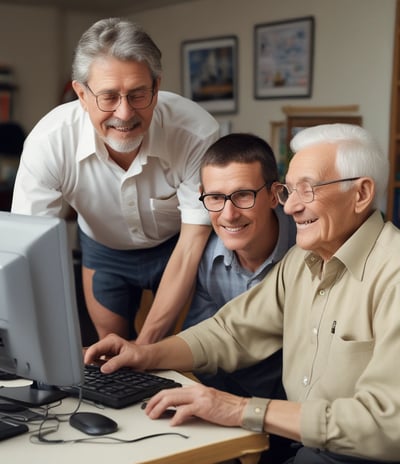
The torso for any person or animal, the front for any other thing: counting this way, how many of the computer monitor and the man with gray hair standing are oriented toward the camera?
1

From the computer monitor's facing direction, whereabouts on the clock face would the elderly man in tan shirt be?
The elderly man in tan shirt is roughly at 1 o'clock from the computer monitor.

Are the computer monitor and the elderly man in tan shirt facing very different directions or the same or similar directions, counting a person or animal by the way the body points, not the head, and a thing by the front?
very different directions

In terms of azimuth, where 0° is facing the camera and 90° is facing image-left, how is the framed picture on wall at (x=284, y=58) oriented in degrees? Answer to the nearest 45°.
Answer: approximately 45°

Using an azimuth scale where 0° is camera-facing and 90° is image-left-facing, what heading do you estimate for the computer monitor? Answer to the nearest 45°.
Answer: approximately 225°

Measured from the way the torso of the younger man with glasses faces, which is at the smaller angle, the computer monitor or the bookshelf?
the computer monitor

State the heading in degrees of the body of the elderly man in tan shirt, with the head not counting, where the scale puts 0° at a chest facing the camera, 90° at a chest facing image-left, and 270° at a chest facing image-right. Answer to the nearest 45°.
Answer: approximately 45°

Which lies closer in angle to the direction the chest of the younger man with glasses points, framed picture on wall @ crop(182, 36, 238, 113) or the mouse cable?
the mouse cable

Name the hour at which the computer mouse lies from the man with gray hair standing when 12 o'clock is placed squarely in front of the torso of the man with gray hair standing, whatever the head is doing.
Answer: The computer mouse is roughly at 12 o'clock from the man with gray hair standing.

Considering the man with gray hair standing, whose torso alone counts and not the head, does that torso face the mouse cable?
yes
